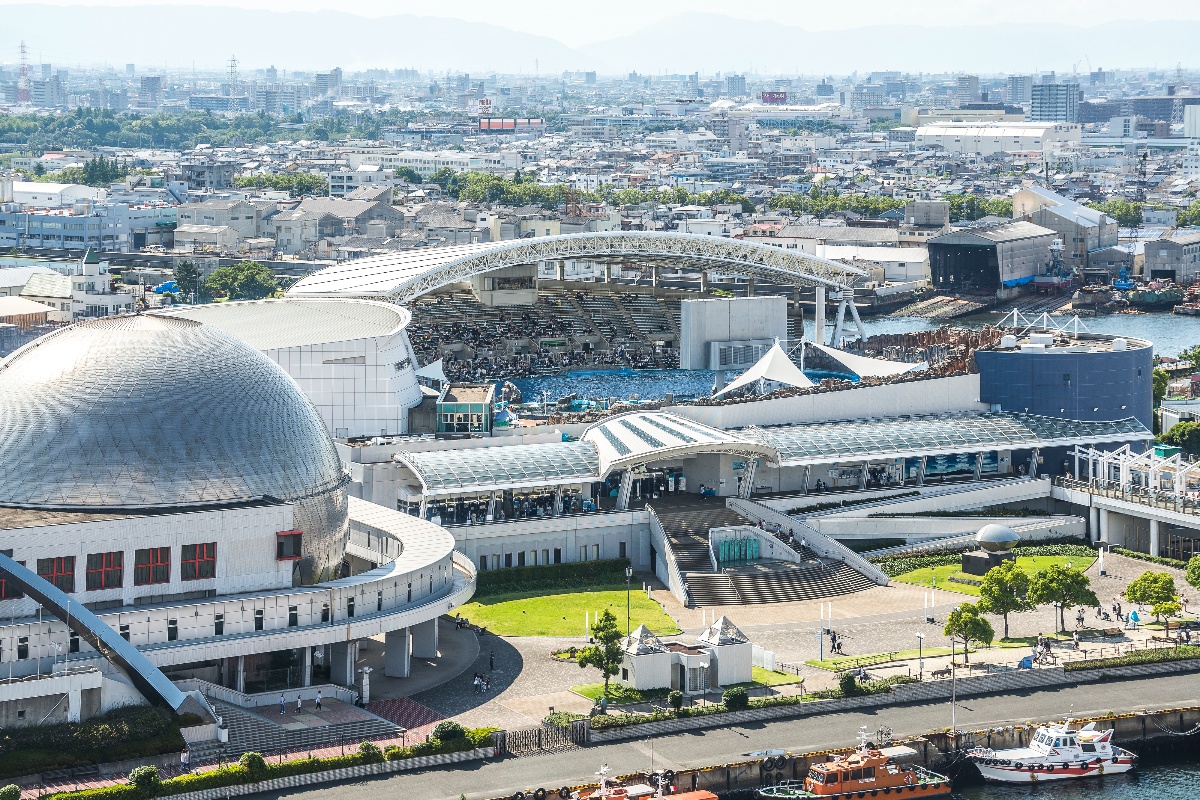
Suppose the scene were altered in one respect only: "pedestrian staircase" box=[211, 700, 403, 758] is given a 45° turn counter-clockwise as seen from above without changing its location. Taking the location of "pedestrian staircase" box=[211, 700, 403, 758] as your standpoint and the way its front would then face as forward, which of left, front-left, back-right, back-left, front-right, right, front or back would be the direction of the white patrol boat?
front-left

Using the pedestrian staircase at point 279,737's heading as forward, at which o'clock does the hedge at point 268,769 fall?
The hedge is roughly at 12 o'clock from the pedestrian staircase.

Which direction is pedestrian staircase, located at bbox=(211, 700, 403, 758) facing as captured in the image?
toward the camera

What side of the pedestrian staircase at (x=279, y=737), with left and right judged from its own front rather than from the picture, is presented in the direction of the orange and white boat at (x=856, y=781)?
left
